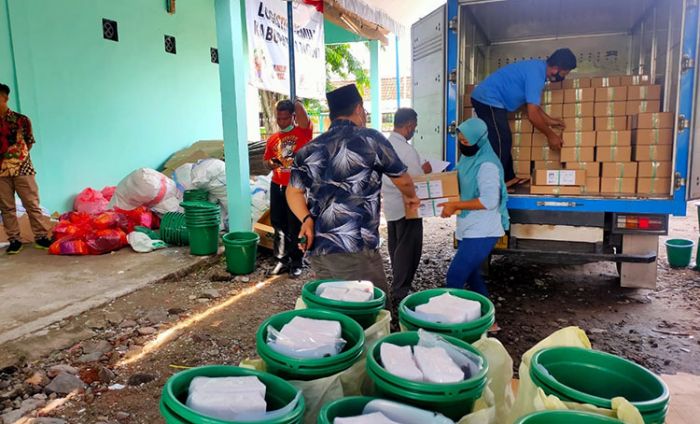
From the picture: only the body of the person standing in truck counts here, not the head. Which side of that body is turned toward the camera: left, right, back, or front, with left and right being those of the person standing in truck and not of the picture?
right

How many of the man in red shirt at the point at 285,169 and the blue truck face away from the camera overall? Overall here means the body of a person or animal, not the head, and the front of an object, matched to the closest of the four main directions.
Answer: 1

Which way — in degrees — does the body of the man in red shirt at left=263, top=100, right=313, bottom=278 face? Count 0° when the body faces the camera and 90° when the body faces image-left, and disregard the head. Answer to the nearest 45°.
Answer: approximately 0°

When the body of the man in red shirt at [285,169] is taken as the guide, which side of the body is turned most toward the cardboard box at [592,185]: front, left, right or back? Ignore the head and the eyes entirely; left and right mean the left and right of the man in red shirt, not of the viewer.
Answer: left

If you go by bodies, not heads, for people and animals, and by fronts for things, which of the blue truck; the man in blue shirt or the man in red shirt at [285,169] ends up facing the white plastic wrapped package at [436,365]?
the man in red shirt

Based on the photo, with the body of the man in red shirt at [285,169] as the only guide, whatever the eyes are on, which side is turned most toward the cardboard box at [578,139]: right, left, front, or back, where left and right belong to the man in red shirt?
left

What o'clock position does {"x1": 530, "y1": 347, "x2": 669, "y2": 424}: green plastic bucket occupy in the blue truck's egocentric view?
The green plastic bucket is roughly at 6 o'clock from the blue truck.

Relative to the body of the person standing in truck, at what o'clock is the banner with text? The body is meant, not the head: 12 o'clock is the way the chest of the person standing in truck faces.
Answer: The banner with text is roughly at 7 o'clock from the person standing in truck.

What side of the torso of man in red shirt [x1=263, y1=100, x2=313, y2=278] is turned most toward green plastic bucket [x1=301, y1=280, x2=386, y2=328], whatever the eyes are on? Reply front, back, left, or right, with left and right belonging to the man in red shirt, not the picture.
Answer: front

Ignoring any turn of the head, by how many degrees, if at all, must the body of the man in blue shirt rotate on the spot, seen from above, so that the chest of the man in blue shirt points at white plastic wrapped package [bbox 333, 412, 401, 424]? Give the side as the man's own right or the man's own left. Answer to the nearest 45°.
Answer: approximately 135° to the man's own right

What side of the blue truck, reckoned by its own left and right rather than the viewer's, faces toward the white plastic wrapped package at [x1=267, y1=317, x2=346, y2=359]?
back

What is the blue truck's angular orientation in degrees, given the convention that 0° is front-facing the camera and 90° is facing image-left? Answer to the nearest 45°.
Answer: approximately 180°

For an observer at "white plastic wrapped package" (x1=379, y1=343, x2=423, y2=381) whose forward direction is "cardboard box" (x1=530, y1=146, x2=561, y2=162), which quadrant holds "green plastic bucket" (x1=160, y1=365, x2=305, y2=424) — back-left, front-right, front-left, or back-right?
back-left

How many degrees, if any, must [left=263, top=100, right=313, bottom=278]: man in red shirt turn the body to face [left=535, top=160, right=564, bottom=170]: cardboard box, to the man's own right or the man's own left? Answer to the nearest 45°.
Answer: approximately 90° to the man's own left

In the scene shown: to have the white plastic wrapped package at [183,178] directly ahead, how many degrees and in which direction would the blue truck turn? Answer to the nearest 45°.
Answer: approximately 90° to its left

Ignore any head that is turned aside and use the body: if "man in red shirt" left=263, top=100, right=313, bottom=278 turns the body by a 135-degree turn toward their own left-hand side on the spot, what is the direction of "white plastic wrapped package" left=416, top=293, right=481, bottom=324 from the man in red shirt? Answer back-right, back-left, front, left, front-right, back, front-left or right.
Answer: back-right

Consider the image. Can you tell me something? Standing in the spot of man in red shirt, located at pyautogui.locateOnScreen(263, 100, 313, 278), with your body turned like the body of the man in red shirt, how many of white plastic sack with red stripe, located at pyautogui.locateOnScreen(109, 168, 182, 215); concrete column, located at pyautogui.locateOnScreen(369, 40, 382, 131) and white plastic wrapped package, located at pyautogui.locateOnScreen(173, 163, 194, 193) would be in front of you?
0

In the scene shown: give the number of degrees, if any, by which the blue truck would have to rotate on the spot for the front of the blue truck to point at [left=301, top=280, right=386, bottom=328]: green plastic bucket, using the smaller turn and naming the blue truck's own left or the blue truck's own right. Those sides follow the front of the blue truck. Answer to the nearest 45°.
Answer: approximately 180°
